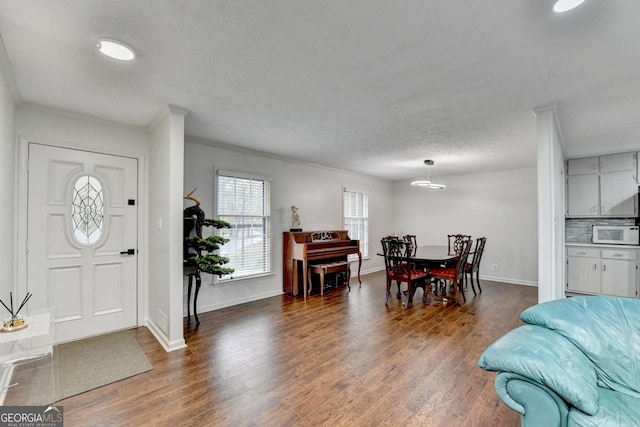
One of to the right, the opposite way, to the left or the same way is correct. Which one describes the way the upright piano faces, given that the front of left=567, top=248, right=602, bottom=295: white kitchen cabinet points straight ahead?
to the left

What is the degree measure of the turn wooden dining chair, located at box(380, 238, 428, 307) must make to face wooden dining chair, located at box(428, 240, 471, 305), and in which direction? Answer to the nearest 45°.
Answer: approximately 45° to its right

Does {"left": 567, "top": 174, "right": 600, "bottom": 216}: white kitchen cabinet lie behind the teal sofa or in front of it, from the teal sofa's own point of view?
behind

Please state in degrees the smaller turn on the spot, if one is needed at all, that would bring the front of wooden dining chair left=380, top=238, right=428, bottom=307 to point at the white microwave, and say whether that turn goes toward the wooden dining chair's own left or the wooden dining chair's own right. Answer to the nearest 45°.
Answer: approximately 45° to the wooden dining chair's own right

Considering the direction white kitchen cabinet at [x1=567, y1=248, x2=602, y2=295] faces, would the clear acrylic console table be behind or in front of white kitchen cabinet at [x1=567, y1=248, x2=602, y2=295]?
in front

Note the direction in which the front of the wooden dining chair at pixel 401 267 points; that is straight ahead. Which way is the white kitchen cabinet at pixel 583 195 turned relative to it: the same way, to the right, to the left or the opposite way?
the opposite way

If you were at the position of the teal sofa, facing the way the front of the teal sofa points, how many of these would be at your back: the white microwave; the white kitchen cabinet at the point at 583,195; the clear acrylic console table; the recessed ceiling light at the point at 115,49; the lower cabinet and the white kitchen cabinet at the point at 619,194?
4

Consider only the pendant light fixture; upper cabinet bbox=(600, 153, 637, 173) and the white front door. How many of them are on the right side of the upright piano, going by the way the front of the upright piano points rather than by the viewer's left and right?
1
